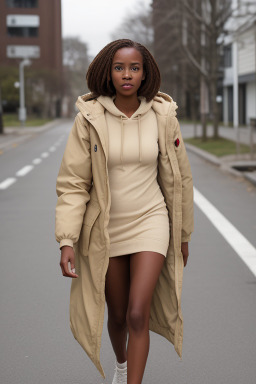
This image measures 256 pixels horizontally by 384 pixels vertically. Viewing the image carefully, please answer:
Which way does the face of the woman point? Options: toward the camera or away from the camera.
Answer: toward the camera

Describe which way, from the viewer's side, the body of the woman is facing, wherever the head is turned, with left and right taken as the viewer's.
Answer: facing the viewer
